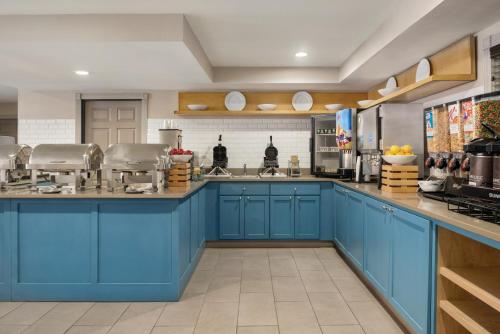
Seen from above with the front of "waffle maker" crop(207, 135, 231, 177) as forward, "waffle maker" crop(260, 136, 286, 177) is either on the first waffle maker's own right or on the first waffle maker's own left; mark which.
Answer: on the first waffle maker's own left

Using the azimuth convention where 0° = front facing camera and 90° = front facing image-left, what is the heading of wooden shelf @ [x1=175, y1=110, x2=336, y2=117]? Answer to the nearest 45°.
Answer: approximately 0°

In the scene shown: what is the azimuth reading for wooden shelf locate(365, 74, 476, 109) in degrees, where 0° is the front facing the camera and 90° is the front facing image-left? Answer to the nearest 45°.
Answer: approximately 90°

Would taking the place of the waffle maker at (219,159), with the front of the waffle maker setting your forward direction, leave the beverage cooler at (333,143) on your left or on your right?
on your left

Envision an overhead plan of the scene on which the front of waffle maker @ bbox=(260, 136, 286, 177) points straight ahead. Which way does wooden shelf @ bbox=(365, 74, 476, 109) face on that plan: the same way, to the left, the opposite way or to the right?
to the right

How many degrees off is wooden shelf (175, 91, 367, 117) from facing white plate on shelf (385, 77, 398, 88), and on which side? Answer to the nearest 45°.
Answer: approximately 45° to its left

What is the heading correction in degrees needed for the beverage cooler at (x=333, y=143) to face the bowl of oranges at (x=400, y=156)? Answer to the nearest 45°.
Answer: approximately 45° to its left
